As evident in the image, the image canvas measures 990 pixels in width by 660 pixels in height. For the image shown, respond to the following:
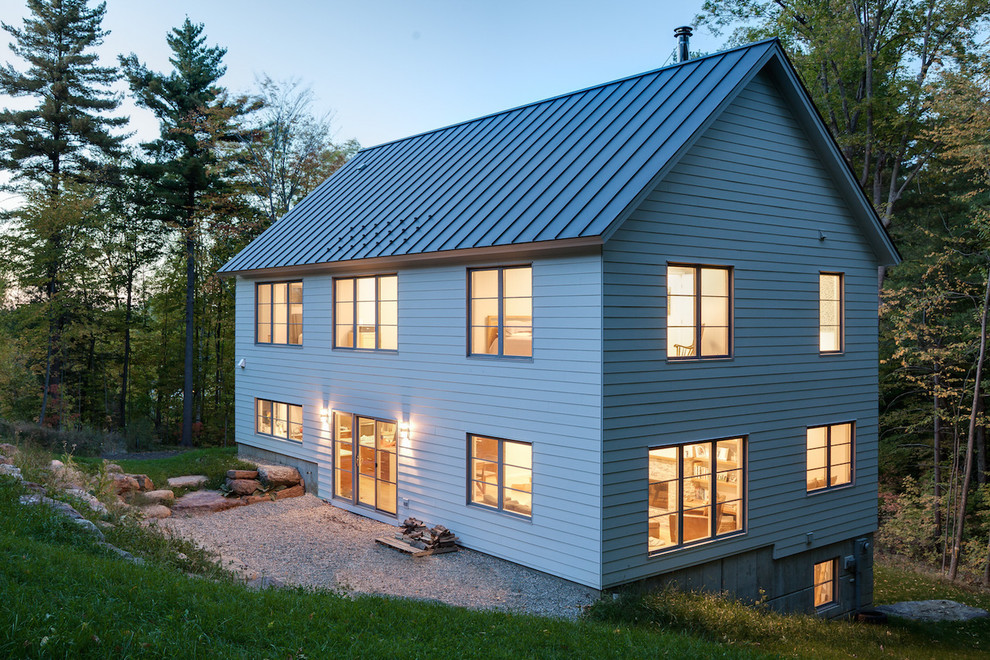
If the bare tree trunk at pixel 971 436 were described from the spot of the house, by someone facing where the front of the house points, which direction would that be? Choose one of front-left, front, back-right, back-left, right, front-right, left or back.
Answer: back

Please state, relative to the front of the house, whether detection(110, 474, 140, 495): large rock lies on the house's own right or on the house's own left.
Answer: on the house's own right

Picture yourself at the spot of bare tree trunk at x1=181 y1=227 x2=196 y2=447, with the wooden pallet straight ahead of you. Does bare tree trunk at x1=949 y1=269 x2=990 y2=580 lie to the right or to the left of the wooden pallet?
left

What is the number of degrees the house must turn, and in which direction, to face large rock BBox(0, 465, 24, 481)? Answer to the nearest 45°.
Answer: approximately 45° to its right

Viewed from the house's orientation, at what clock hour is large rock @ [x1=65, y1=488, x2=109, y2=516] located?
The large rock is roughly at 1 o'clock from the house.

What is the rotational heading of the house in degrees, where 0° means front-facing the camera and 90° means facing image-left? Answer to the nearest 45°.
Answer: approximately 45°

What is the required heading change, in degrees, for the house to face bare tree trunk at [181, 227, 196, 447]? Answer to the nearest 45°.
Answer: approximately 90° to its right

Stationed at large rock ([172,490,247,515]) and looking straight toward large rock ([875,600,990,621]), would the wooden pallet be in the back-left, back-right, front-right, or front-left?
front-right

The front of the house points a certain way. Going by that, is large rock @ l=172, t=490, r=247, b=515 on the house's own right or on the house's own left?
on the house's own right

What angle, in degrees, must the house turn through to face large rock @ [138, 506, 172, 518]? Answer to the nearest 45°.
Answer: approximately 45° to its right

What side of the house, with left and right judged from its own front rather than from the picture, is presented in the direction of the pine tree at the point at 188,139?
right

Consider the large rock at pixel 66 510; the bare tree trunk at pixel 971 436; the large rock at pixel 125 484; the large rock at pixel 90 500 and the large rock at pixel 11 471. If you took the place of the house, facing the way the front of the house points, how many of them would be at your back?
1

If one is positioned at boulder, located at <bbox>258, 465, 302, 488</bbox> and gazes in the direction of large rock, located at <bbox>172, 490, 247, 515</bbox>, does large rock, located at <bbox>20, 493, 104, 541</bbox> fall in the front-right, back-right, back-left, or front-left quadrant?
front-left

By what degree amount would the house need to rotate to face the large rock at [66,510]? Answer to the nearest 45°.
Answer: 0° — it already faces it
